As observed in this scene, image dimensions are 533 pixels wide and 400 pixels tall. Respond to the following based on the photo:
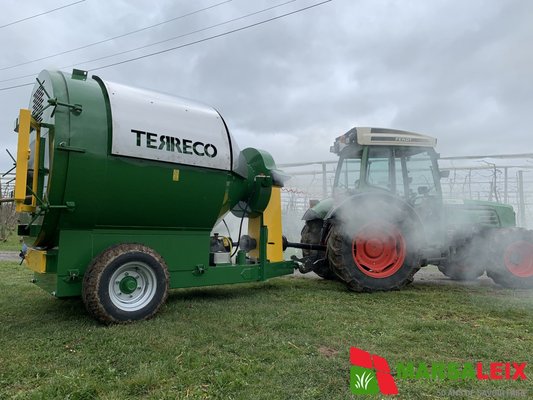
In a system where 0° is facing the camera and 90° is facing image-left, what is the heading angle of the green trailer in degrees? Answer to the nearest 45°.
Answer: approximately 270°

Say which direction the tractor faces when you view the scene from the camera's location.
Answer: facing away from the viewer and to the right of the viewer

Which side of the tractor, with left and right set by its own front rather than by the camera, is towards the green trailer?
back

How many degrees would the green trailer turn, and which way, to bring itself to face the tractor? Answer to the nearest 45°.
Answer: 0° — it already faces it
